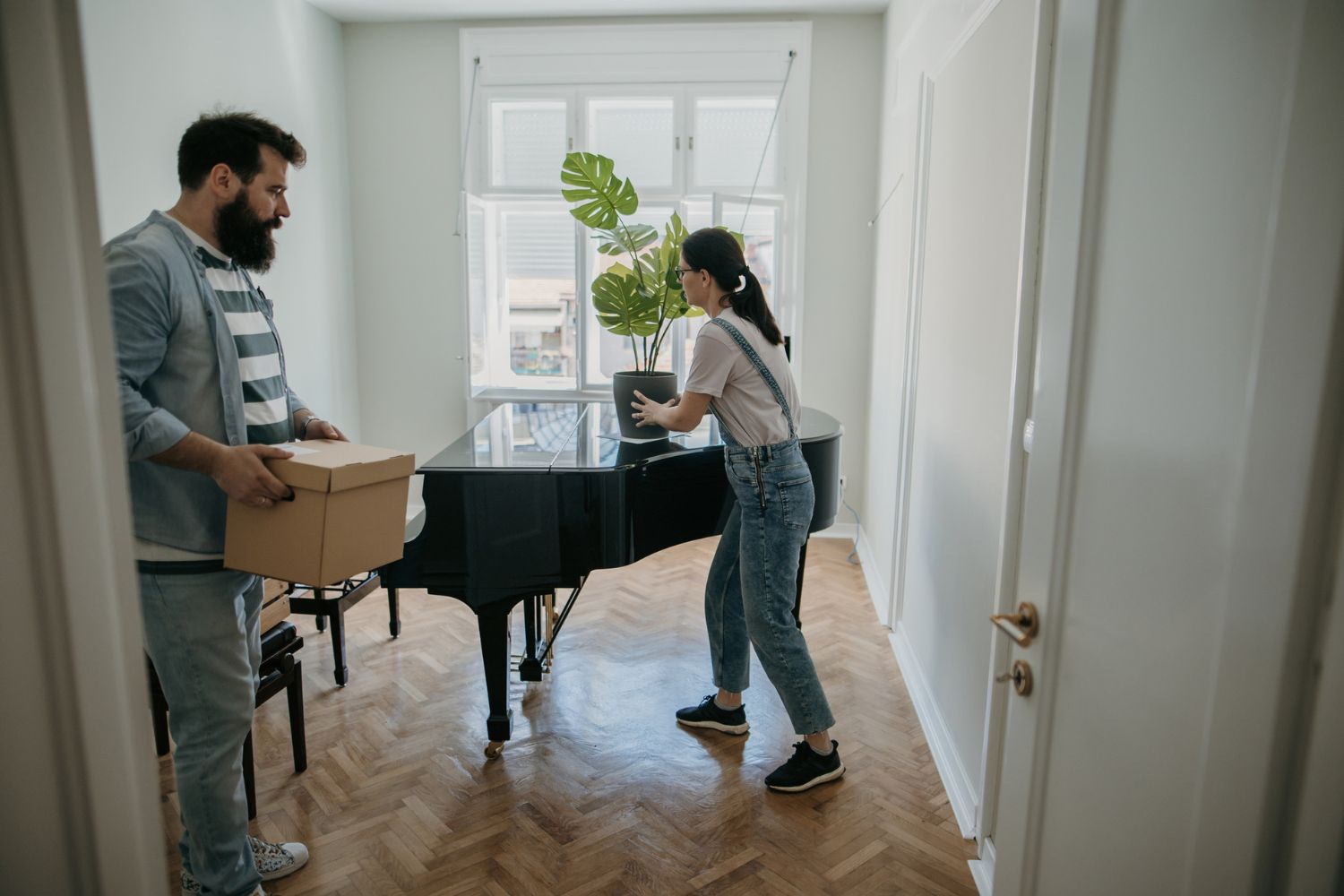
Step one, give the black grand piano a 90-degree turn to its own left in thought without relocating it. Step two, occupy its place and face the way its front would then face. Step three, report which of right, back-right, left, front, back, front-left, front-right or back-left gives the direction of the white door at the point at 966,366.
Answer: left

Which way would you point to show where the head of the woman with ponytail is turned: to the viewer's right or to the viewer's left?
to the viewer's left

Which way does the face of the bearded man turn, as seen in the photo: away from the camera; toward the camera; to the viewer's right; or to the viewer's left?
to the viewer's right

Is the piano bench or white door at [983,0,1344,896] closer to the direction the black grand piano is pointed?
the piano bench

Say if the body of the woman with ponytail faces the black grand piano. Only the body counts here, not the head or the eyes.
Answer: yes

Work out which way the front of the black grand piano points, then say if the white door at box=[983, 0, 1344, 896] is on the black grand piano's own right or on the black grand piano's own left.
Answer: on the black grand piano's own left

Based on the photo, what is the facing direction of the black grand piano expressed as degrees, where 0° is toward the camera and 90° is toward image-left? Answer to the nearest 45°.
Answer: approximately 90°

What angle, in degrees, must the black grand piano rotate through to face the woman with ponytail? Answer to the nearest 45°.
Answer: approximately 180°
